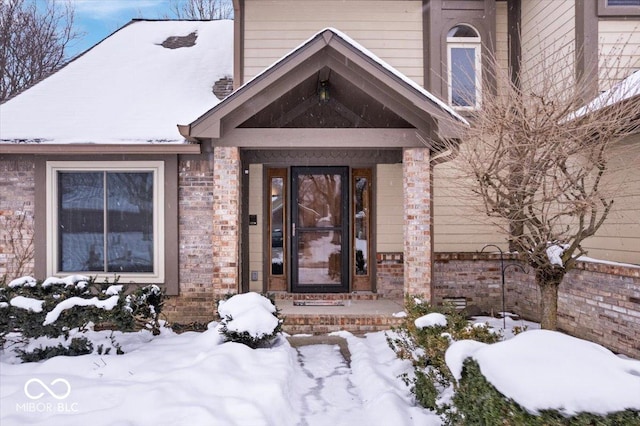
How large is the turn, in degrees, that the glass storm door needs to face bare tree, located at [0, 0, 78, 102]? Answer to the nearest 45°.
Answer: approximately 135° to its right

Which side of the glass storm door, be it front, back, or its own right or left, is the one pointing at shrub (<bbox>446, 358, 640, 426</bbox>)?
front

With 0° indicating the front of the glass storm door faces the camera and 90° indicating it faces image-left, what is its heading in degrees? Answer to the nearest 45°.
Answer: approximately 0°

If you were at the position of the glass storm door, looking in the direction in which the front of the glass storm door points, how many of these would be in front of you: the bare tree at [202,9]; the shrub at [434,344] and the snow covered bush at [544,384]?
2

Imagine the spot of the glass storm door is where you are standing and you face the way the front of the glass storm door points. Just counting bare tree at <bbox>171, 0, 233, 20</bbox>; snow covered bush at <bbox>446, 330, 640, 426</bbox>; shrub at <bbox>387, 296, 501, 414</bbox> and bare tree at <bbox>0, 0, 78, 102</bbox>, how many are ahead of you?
2

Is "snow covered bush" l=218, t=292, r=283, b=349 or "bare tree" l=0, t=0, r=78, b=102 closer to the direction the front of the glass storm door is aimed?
the snow covered bush

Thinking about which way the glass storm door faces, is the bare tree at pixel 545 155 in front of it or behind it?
in front

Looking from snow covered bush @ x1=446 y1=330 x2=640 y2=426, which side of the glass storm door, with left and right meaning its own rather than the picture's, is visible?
front

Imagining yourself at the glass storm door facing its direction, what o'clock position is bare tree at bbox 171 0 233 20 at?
The bare tree is roughly at 5 o'clock from the glass storm door.

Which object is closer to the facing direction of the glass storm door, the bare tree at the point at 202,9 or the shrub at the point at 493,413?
the shrub

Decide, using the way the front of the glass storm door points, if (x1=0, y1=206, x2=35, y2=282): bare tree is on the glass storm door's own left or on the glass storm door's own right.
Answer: on the glass storm door's own right
